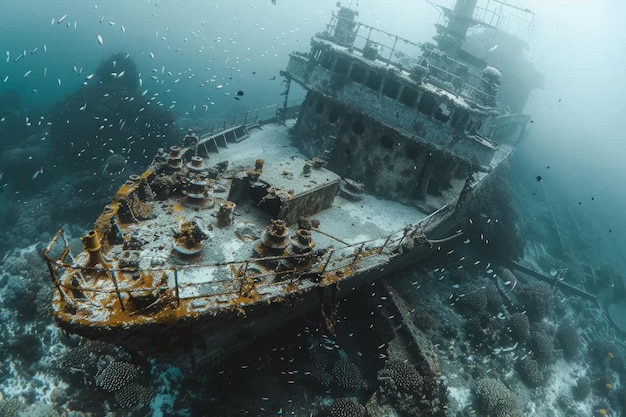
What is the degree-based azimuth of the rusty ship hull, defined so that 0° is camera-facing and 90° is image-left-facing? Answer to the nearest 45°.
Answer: approximately 45°

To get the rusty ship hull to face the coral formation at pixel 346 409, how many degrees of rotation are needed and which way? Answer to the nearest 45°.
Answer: approximately 90° to its left

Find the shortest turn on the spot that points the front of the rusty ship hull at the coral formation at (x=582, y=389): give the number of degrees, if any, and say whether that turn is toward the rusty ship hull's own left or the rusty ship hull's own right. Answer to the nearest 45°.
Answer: approximately 135° to the rusty ship hull's own left

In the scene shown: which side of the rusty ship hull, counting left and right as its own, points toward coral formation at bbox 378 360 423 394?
left

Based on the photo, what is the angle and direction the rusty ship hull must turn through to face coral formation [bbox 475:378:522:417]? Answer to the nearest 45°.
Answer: approximately 135° to its left

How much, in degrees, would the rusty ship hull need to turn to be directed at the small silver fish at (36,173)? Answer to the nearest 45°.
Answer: approximately 90° to its right

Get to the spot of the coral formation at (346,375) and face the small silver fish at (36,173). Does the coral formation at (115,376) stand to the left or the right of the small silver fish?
left

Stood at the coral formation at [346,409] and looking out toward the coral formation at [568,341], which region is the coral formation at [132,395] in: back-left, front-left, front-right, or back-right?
back-left
